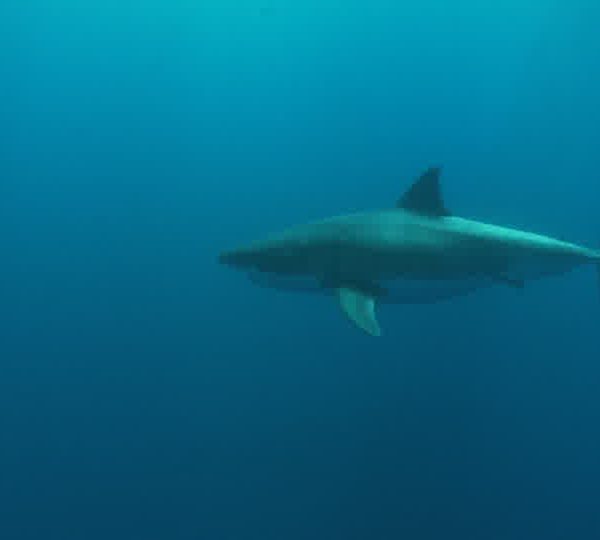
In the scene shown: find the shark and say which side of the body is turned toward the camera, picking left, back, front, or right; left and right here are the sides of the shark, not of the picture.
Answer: left
